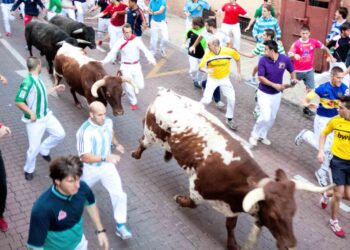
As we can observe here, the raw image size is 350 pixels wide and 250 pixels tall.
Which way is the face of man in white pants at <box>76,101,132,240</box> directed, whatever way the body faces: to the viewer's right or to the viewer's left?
to the viewer's right

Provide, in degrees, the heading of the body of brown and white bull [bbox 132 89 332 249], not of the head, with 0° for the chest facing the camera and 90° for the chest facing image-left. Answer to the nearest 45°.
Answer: approximately 315°

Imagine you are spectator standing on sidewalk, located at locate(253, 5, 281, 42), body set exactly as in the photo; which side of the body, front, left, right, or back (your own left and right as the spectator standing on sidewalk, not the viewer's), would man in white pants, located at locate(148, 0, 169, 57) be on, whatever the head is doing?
right

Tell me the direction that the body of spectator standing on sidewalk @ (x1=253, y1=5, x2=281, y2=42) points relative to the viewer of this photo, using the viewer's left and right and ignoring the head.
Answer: facing the viewer and to the left of the viewer

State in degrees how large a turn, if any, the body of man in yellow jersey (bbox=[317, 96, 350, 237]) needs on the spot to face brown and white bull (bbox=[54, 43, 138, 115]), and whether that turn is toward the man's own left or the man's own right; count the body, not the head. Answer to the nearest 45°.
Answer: approximately 135° to the man's own right

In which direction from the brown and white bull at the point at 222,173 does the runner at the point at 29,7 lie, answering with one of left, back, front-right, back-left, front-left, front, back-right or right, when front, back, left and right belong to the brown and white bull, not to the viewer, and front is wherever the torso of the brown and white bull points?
back

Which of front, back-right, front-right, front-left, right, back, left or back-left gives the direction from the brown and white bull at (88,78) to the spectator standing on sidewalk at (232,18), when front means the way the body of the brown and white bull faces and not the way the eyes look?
left

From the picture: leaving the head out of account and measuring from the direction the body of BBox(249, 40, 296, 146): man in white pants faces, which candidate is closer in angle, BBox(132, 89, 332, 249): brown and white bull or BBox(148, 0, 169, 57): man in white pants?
the brown and white bull

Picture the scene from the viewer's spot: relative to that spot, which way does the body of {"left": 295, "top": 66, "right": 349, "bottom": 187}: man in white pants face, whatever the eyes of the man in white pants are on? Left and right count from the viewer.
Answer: facing the viewer and to the right of the viewer

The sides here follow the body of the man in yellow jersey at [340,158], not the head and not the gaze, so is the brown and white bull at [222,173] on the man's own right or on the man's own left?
on the man's own right

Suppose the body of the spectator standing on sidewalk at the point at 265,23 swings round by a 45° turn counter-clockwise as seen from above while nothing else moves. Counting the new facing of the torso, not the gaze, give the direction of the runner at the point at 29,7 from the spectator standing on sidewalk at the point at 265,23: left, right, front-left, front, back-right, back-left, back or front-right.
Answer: right

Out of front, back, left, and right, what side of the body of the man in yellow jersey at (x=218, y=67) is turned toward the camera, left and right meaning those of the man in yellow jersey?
front

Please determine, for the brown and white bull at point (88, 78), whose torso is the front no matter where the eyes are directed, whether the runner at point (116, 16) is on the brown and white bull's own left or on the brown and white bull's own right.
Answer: on the brown and white bull's own left
